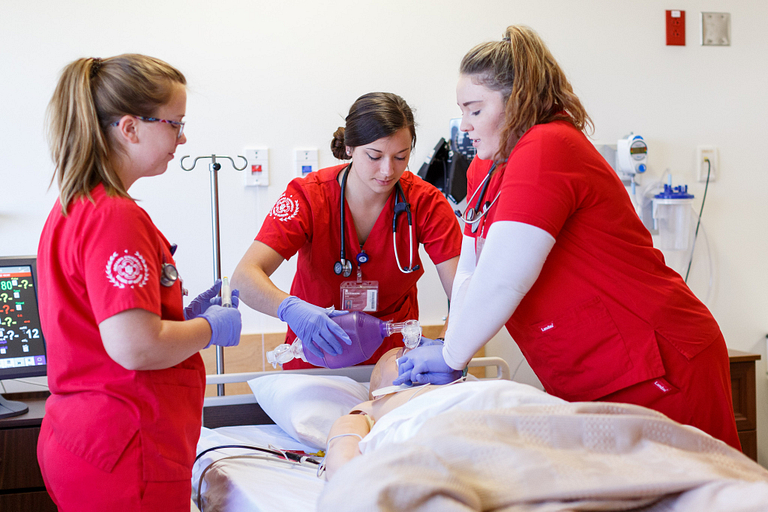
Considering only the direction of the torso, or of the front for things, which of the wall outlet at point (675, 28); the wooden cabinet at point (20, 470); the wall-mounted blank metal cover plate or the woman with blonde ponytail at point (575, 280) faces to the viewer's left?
the woman with blonde ponytail

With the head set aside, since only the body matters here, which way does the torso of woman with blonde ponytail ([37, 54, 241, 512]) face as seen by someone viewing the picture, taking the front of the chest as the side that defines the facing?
to the viewer's right

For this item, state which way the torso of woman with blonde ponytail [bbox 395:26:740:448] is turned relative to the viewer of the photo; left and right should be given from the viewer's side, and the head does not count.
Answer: facing to the left of the viewer

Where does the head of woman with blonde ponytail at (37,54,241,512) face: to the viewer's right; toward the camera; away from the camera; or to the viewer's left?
to the viewer's right

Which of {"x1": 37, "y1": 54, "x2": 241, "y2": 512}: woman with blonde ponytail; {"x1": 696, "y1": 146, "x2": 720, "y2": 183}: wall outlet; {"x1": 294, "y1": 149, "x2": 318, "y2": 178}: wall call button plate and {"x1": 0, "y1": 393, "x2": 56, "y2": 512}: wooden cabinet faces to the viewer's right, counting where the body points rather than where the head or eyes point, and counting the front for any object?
the woman with blonde ponytail

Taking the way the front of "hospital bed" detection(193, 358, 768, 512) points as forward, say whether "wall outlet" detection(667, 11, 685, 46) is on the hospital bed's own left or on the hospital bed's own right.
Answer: on the hospital bed's own left

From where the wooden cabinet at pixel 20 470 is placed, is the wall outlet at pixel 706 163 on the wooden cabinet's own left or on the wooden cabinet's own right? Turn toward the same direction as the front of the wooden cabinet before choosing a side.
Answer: on the wooden cabinet's own left

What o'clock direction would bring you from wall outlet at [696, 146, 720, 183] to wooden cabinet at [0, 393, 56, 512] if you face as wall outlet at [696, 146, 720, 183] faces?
The wooden cabinet is roughly at 1 o'clock from the wall outlet.

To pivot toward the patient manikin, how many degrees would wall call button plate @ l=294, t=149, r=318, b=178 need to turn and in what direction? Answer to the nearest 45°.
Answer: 0° — it already faces it
